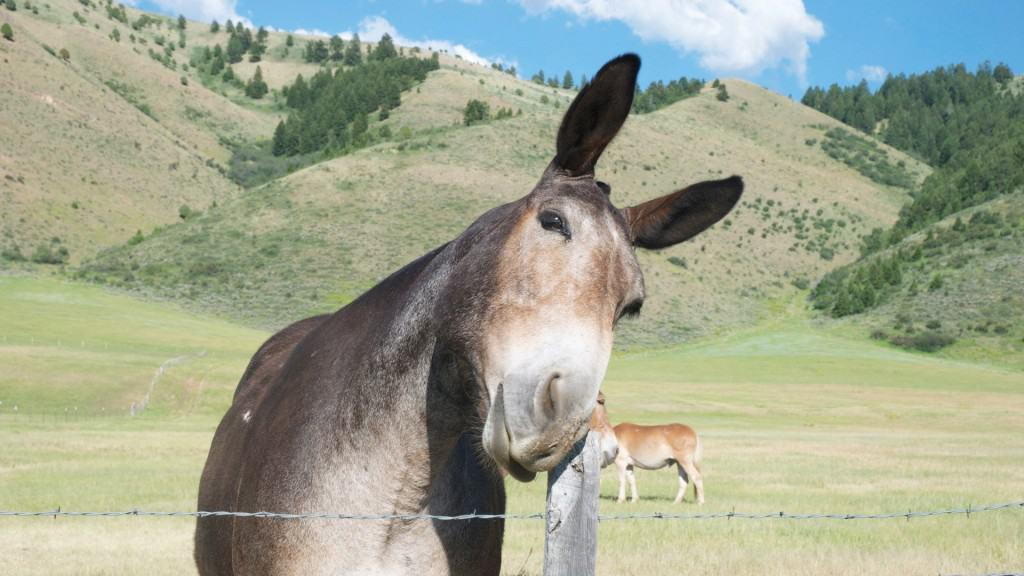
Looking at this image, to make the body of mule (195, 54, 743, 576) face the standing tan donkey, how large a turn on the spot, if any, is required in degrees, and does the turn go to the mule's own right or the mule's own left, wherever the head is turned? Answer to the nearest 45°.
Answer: approximately 135° to the mule's own left

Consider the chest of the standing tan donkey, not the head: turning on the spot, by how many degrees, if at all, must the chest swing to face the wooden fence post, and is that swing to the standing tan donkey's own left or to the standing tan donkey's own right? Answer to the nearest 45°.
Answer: approximately 90° to the standing tan donkey's own left

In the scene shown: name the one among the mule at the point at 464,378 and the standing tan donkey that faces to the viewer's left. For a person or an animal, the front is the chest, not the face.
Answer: the standing tan donkey

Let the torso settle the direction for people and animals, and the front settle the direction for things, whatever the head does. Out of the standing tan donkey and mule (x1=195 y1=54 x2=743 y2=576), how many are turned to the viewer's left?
1

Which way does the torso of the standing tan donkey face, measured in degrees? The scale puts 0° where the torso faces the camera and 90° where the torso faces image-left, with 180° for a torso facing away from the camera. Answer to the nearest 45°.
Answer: approximately 90°

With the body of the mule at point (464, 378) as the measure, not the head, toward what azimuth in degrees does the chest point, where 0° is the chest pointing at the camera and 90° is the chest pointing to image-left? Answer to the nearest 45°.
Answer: approximately 315°

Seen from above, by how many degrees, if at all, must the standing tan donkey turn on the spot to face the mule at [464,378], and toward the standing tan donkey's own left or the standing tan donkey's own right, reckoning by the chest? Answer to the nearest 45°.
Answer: approximately 90° to the standing tan donkey's own left
